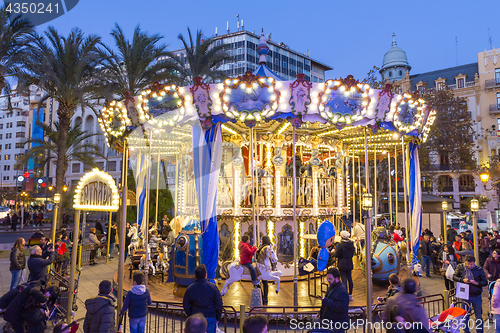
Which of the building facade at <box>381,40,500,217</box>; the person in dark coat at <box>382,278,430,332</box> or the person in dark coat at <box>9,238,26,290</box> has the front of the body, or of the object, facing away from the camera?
the person in dark coat at <box>382,278,430,332</box>

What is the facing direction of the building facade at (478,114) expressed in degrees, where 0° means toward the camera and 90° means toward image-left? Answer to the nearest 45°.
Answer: approximately 45°

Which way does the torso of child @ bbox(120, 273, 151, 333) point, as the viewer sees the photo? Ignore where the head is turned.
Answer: away from the camera

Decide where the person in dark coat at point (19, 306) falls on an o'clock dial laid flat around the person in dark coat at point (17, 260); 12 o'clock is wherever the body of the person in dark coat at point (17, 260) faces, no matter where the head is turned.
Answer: the person in dark coat at point (19, 306) is roughly at 3 o'clock from the person in dark coat at point (17, 260).

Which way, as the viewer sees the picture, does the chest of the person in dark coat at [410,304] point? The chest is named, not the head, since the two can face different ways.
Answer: away from the camera

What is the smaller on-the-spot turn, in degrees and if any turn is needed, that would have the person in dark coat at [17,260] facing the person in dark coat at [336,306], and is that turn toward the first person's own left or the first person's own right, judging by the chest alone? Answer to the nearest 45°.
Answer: approximately 45° to the first person's own right
